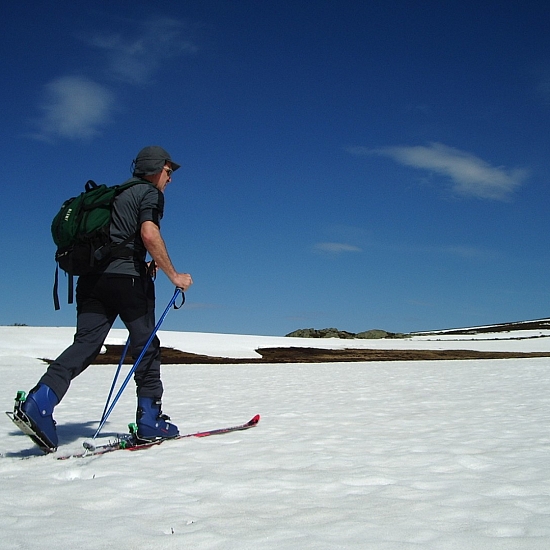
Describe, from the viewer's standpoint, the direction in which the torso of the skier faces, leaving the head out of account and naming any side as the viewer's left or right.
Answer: facing away from the viewer and to the right of the viewer
